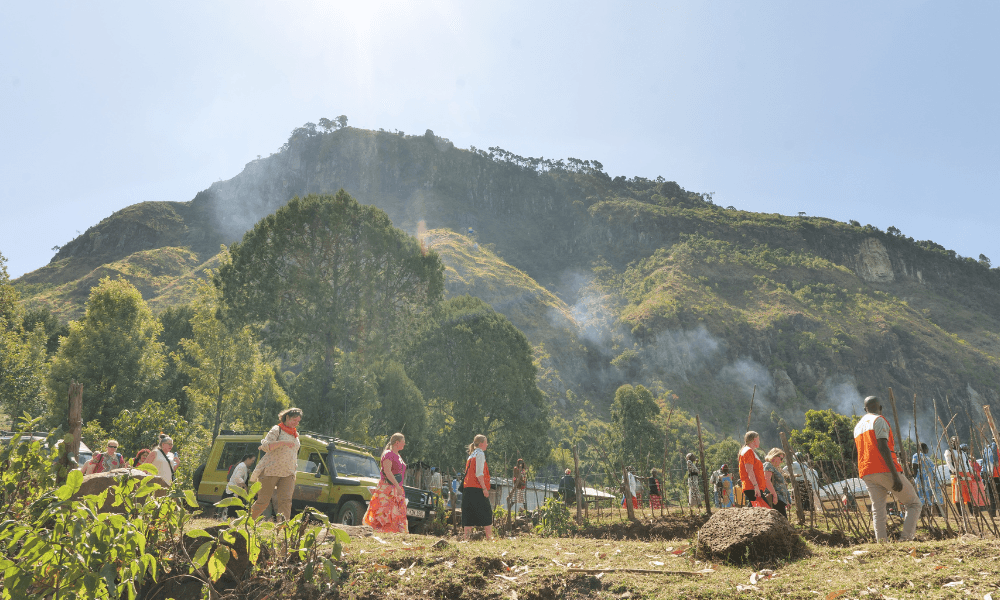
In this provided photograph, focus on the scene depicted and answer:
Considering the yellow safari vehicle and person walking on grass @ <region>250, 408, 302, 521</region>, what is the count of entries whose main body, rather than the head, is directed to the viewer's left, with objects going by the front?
0

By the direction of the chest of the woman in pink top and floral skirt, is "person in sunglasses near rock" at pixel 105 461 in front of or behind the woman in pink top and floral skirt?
behind

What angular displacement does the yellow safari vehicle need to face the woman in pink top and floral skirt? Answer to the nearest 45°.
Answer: approximately 45° to its right

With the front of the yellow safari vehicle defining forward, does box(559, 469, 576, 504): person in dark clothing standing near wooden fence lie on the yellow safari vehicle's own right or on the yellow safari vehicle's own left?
on the yellow safari vehicle's own left

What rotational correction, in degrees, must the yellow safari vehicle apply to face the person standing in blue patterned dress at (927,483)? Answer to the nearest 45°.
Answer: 0° — it already faces them

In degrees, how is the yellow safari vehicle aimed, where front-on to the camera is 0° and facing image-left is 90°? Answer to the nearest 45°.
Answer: approximately 315°

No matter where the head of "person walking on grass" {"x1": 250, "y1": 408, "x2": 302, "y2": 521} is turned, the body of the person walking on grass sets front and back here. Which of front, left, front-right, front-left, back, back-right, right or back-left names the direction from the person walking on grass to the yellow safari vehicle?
back-left

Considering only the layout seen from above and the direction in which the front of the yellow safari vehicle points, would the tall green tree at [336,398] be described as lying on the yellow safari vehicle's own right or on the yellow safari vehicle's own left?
on the yellow safari vehicle's own left

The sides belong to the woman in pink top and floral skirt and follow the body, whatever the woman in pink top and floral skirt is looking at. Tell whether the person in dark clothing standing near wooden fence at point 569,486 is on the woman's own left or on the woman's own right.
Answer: on the woman's own left

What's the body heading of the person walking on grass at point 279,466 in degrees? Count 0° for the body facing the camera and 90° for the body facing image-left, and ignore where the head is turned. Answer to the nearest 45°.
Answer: approximately 315°
